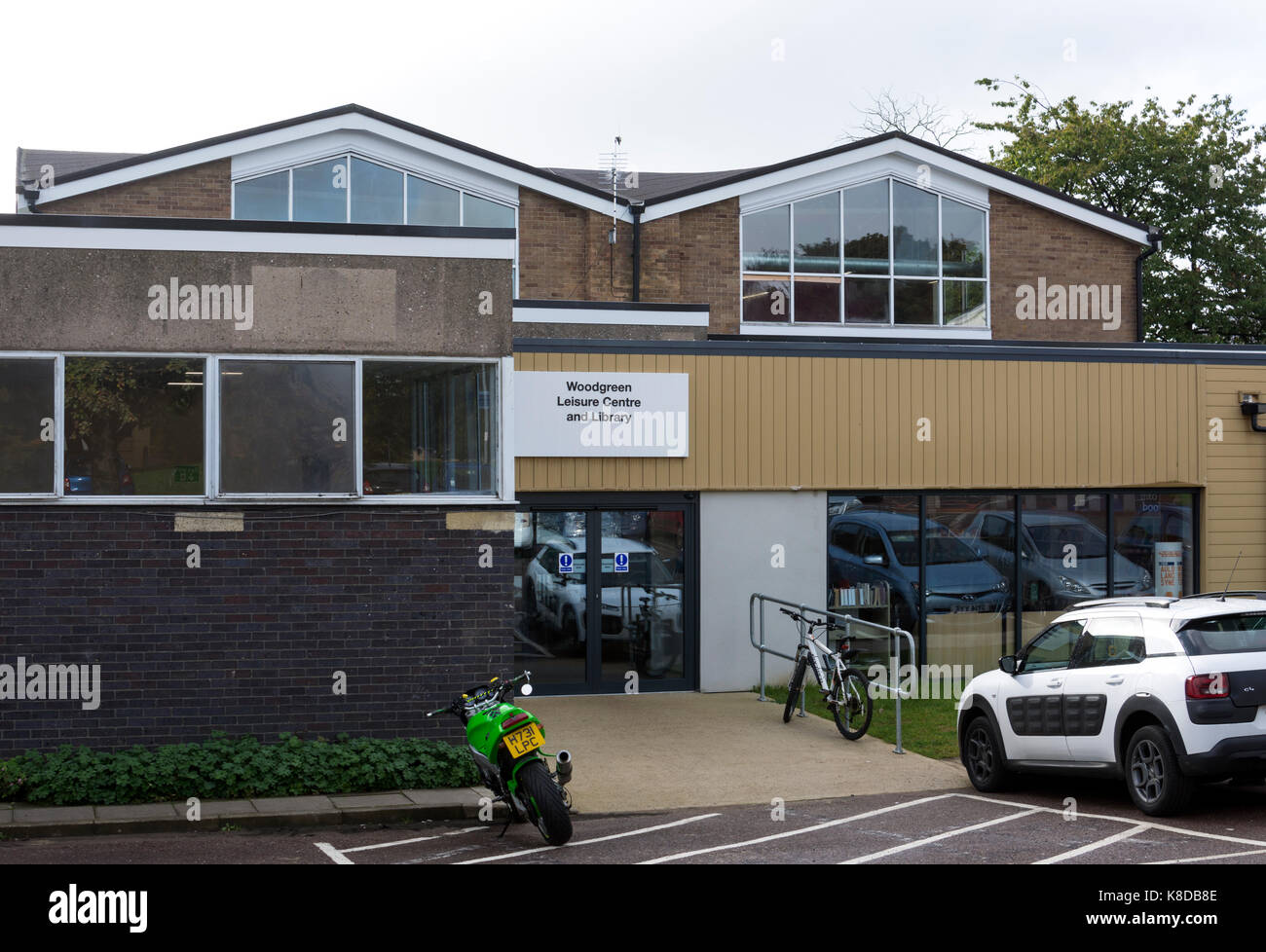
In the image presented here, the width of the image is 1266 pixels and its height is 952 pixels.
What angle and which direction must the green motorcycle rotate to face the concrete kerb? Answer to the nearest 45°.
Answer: approximately 90° to its left

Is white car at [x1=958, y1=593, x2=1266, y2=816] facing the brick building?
yes

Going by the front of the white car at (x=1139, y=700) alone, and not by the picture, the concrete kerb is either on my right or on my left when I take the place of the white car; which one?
on my left

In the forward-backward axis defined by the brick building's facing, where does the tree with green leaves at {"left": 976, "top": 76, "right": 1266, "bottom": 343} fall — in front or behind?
behind

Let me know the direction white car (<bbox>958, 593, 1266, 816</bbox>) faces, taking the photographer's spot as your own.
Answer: facing away from the viewer and to the left of the viewer

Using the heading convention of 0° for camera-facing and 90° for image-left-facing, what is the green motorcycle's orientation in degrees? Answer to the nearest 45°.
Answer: approximately 135°

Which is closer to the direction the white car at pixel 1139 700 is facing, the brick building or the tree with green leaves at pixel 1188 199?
the brick building

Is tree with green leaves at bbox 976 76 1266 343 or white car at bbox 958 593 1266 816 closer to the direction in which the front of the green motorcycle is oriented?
the tree with green leaves

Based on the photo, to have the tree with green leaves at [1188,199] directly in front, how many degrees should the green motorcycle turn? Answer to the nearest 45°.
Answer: approximately 90° to its right

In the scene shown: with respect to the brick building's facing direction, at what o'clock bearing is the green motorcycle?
The green motorcycle is roughly at 12 o'clock from the brick building.
